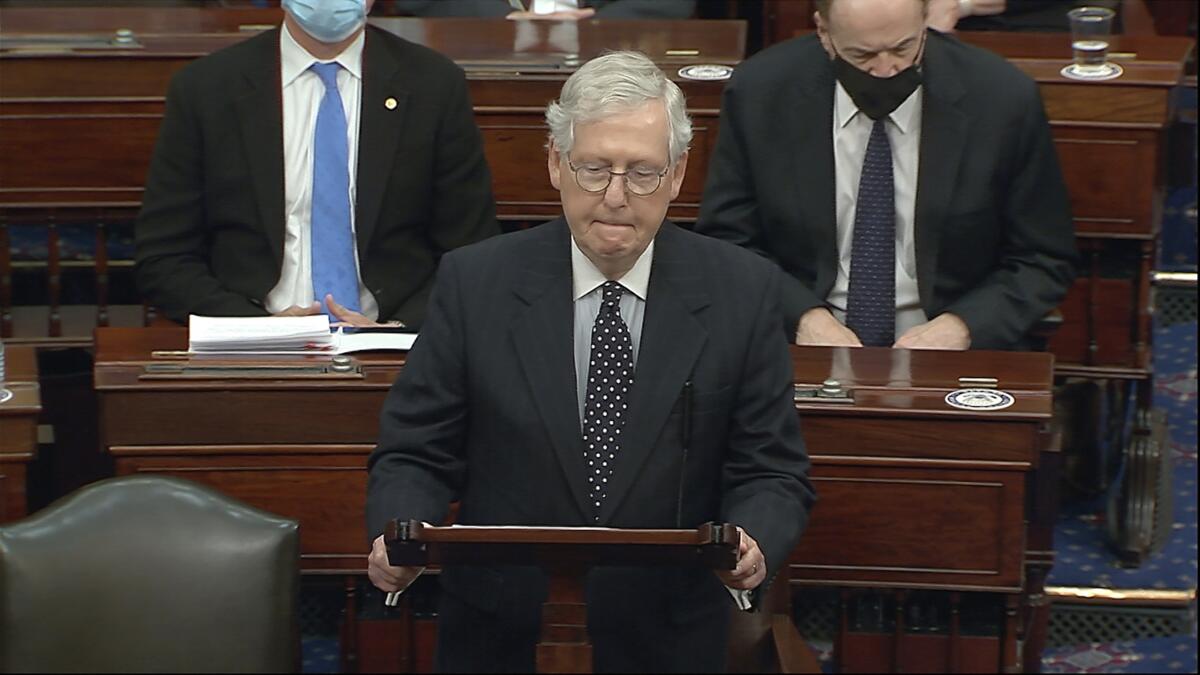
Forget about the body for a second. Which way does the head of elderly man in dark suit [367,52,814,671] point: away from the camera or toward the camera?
toward the camera

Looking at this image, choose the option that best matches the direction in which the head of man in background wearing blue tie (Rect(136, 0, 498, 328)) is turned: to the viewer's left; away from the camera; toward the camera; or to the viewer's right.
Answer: toward the camera

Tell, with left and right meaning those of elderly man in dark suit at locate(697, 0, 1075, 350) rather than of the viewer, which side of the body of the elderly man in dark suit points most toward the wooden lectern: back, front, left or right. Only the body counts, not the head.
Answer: front

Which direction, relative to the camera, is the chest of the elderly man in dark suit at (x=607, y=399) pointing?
toward the camera

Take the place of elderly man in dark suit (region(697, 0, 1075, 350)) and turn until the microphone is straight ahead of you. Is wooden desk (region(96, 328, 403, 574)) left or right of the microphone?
right

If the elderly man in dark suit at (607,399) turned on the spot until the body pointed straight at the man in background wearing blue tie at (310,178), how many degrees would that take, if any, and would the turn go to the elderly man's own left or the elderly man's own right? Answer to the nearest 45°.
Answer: approximately 135° to the elderly man's own right
